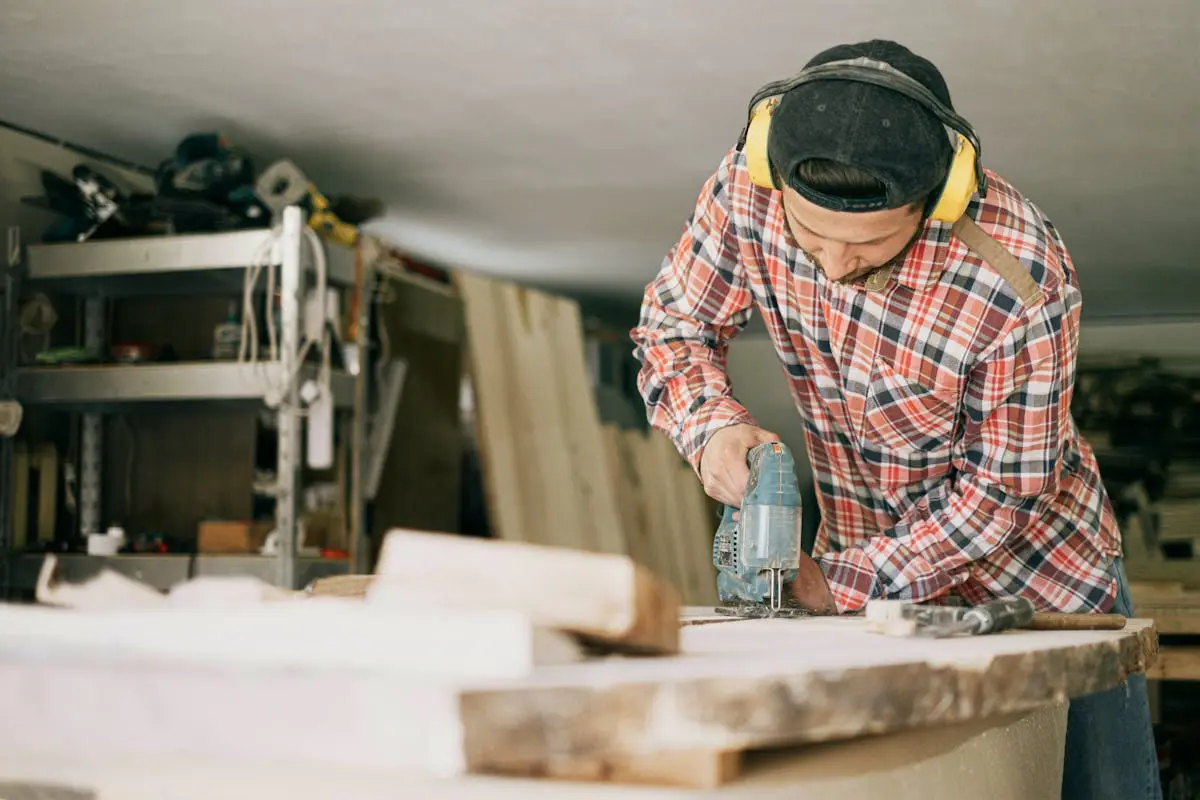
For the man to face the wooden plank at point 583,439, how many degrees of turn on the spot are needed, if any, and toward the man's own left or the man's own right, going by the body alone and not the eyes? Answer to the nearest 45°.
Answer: approximately 135° to the man's own right

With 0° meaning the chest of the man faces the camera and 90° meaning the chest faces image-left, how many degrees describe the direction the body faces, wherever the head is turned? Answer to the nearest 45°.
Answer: approximately 45°

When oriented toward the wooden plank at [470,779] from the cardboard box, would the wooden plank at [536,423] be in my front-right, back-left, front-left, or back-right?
back-left

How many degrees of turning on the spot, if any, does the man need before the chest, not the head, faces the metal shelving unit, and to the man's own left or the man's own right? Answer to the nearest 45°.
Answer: approximately 90° to the man's own right

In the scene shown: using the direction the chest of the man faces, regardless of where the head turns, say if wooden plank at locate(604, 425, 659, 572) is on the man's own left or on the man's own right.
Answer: on the man's own right

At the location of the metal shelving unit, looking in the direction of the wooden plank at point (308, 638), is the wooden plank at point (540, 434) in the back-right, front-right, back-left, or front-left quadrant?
back-left

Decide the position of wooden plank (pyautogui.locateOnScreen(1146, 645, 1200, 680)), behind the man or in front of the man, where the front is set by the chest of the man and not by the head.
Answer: behind

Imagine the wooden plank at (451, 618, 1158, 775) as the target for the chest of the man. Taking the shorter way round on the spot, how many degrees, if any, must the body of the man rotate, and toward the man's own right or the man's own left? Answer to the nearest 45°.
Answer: approximately 45° to the man's own left

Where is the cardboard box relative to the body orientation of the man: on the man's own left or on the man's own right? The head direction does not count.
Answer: on the man's own right
